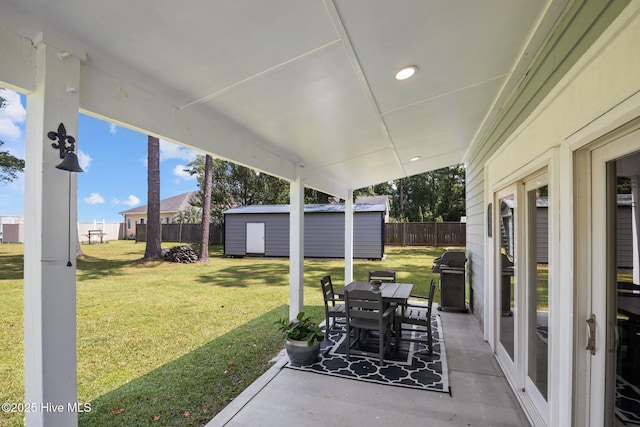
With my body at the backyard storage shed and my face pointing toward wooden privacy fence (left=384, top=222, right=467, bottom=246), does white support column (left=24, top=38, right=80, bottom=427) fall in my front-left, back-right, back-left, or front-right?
back-right

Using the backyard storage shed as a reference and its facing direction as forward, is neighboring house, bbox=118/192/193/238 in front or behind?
behind

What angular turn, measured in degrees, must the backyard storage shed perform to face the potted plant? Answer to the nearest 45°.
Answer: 0° — it already faces it

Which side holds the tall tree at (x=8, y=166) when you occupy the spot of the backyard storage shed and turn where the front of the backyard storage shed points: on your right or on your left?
on your right

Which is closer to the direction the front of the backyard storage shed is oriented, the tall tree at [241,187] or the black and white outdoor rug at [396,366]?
the black and white outdoor rug

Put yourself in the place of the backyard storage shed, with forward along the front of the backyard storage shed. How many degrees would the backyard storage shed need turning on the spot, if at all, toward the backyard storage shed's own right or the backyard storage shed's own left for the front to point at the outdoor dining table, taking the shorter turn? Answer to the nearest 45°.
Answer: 0° — it already faces it

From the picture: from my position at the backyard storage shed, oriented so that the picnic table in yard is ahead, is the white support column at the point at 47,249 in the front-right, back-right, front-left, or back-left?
back-left
